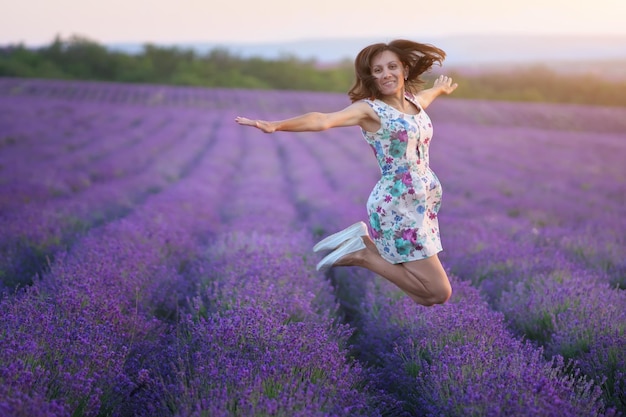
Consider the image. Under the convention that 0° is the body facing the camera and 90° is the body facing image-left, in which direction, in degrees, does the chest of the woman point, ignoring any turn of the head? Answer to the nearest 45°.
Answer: approximately 315°

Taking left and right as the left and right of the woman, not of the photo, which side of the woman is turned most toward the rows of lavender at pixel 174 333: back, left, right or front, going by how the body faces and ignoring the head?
right
